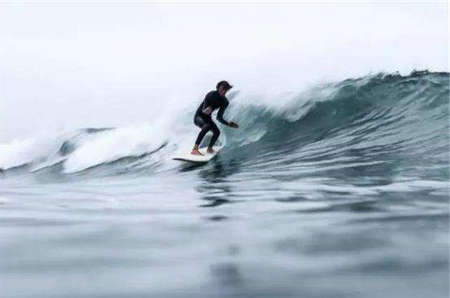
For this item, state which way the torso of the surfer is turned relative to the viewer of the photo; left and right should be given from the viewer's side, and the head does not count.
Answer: facing the viewer and to the right of the viewer
